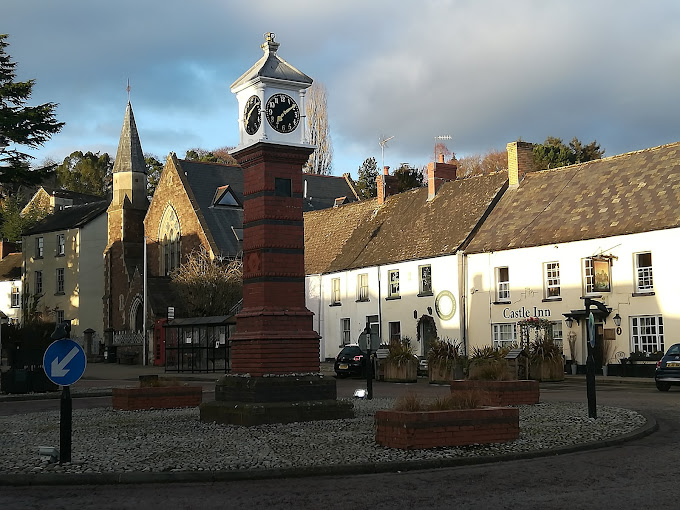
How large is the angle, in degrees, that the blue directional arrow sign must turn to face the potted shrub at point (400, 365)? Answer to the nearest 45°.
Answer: approximately 135° to its left

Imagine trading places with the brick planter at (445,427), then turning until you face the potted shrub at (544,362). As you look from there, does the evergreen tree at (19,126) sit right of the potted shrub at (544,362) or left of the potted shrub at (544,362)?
left

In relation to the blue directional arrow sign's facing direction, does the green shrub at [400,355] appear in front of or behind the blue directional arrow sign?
behind

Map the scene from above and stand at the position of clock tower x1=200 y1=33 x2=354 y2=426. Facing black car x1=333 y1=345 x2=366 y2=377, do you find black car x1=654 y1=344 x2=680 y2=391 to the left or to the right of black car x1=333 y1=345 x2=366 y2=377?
right

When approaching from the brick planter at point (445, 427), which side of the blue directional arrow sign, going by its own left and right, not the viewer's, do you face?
left

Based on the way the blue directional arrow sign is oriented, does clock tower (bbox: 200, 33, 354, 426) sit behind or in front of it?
behind

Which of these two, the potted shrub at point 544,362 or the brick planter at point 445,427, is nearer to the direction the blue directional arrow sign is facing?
the brick planter

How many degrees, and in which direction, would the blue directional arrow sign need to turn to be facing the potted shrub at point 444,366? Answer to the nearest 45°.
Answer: approximately 135° to its left

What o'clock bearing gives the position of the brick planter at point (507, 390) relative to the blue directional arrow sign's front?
The brick planter is roughly at 8 o'clock from the blue directional arrow sign.

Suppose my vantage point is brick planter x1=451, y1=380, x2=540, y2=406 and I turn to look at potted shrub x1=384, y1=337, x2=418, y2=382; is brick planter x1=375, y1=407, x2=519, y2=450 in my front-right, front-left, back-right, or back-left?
back-left

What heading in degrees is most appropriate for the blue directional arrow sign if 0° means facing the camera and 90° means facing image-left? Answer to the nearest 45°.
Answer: approximately 0°

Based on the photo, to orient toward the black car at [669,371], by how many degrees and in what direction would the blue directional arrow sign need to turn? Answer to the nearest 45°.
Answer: approximately 135° to its left

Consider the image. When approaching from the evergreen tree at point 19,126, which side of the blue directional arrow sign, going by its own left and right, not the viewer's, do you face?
back
